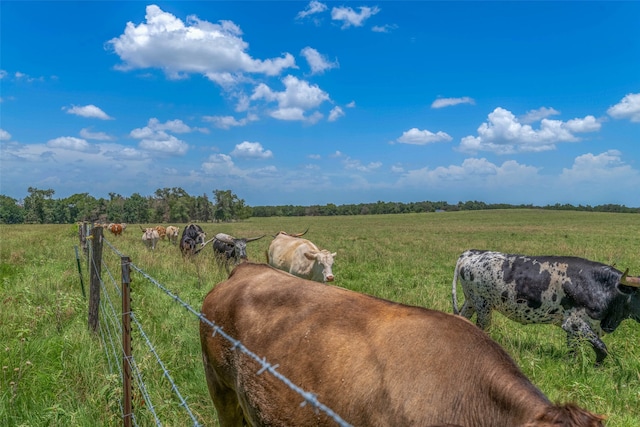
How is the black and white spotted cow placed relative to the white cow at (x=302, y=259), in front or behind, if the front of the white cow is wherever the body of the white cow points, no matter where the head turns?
in front

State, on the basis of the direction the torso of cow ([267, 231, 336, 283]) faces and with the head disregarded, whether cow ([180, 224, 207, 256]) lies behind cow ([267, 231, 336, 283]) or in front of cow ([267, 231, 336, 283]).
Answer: behind

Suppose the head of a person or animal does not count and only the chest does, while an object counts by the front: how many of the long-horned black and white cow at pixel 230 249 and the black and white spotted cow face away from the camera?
0

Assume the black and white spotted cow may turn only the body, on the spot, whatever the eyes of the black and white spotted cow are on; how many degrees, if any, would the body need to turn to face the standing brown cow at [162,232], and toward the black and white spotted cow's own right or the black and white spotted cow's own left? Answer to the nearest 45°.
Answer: approximately 135° to the black and white spotted cow's own left

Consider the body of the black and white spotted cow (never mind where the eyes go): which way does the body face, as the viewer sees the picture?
to the viewer's right

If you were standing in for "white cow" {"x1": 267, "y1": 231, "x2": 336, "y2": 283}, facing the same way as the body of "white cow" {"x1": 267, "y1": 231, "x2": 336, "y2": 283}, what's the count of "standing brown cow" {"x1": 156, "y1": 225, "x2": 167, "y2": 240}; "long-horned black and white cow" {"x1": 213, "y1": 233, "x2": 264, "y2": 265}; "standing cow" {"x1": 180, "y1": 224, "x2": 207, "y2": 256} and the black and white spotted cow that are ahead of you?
1
